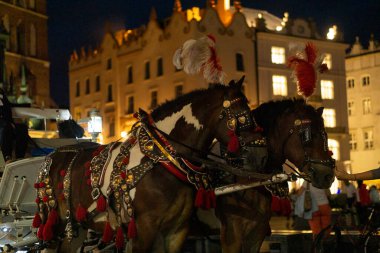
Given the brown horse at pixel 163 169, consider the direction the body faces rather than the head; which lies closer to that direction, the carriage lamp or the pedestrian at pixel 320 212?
the pedestrian

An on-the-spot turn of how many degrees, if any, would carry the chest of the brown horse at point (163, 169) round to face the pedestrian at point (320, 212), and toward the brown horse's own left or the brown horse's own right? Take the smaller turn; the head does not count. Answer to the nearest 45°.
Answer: approximately 45° to the brown horse's own left

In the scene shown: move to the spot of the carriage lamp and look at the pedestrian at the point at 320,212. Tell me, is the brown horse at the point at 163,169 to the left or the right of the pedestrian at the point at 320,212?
right

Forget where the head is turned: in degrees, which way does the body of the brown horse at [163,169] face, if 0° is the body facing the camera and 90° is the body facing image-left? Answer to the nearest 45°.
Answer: approximately 270°
